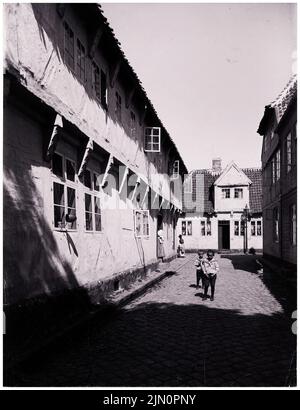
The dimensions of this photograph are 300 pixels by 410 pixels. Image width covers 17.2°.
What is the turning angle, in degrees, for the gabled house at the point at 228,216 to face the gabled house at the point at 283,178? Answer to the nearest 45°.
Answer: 0° — it already faces it

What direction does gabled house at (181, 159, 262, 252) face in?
toward the camera
